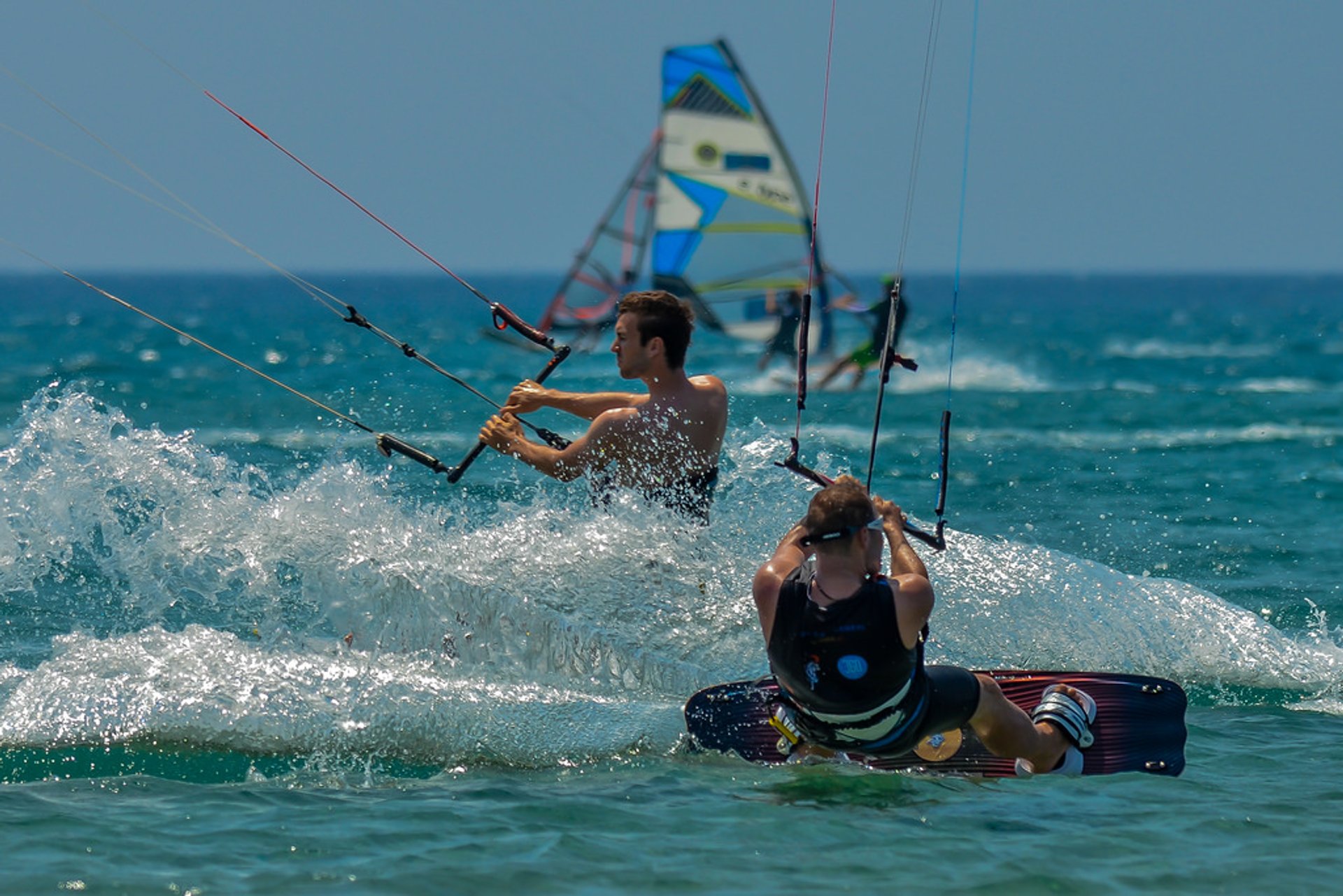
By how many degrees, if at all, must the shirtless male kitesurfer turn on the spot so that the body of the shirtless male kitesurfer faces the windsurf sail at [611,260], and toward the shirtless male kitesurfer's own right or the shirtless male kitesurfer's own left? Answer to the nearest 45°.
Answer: approximately 45° to the shirtless male kitesurfer's own right

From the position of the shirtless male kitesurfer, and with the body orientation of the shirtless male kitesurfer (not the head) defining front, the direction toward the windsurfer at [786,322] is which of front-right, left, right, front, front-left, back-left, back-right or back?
front-right

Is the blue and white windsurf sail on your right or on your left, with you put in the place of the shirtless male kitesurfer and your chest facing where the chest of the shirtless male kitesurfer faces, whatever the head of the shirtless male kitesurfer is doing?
on your right

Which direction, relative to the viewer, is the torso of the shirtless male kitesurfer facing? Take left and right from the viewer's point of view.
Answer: facing away from the viewer and to the left of the viewer

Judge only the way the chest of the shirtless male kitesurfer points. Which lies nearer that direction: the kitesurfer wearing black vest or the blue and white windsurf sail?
the blue and white windsurf sail

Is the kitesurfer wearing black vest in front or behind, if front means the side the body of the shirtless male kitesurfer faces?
behind

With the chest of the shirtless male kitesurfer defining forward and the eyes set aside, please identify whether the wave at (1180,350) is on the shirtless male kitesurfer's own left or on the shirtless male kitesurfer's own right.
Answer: on the shirtless male kitesurfer's own right
